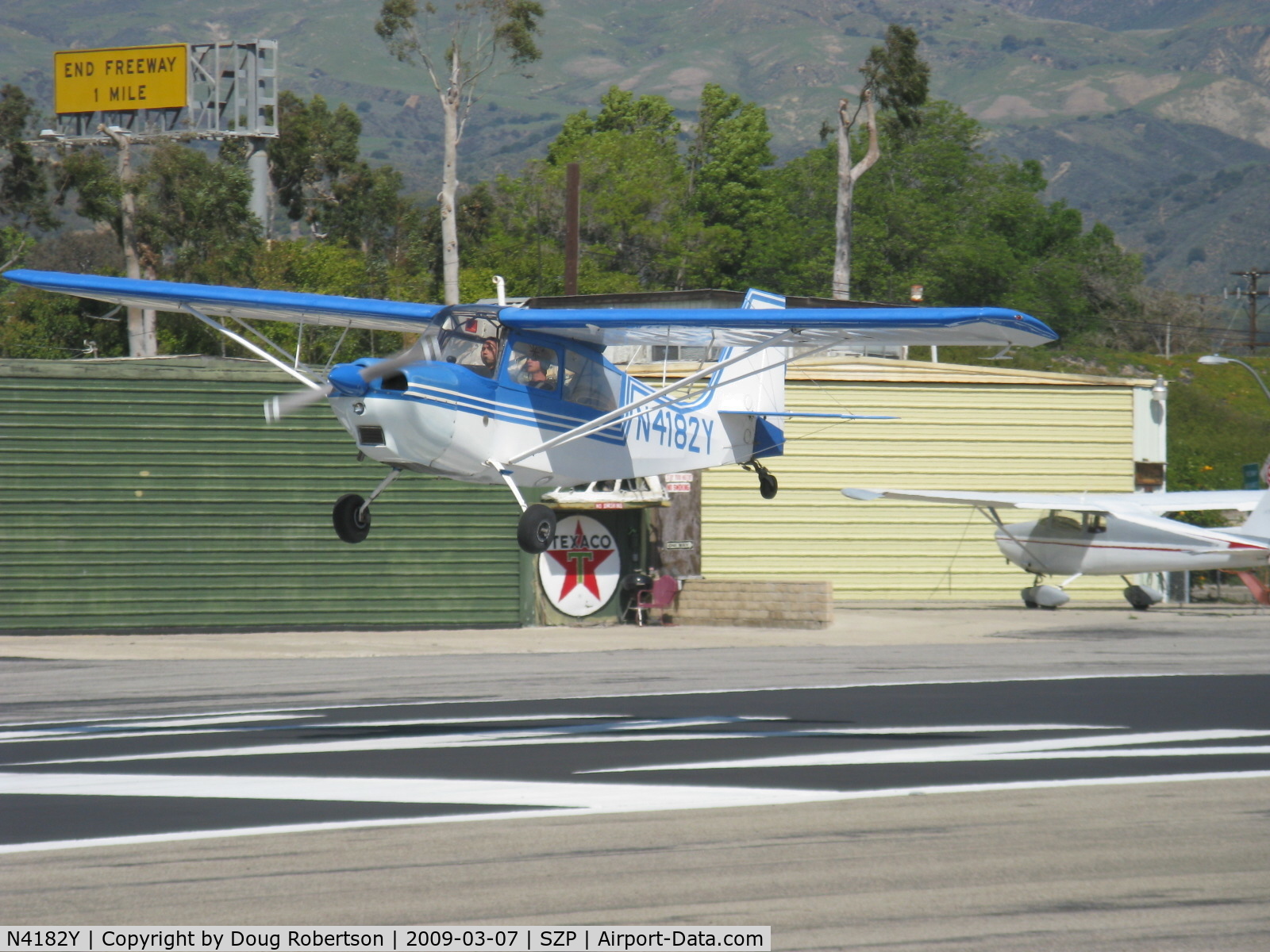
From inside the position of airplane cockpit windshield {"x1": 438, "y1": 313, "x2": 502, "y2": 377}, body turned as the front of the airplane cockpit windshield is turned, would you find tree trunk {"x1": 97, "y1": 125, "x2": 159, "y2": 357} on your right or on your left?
on your right

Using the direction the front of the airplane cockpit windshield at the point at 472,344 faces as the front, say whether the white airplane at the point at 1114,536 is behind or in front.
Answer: behind

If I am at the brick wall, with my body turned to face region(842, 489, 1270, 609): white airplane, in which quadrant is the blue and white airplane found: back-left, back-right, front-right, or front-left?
back-right

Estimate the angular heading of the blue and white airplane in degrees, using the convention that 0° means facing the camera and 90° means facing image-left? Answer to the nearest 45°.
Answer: approximately 45°

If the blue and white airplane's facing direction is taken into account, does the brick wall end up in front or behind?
behind

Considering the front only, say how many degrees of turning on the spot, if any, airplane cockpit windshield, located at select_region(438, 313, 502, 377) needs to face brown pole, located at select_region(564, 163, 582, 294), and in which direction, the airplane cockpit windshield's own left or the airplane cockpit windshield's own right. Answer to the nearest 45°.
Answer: approximately 135° to the airplane cockpit windshield's own right

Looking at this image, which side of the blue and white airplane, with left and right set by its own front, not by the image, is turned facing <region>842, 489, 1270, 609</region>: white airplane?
back
